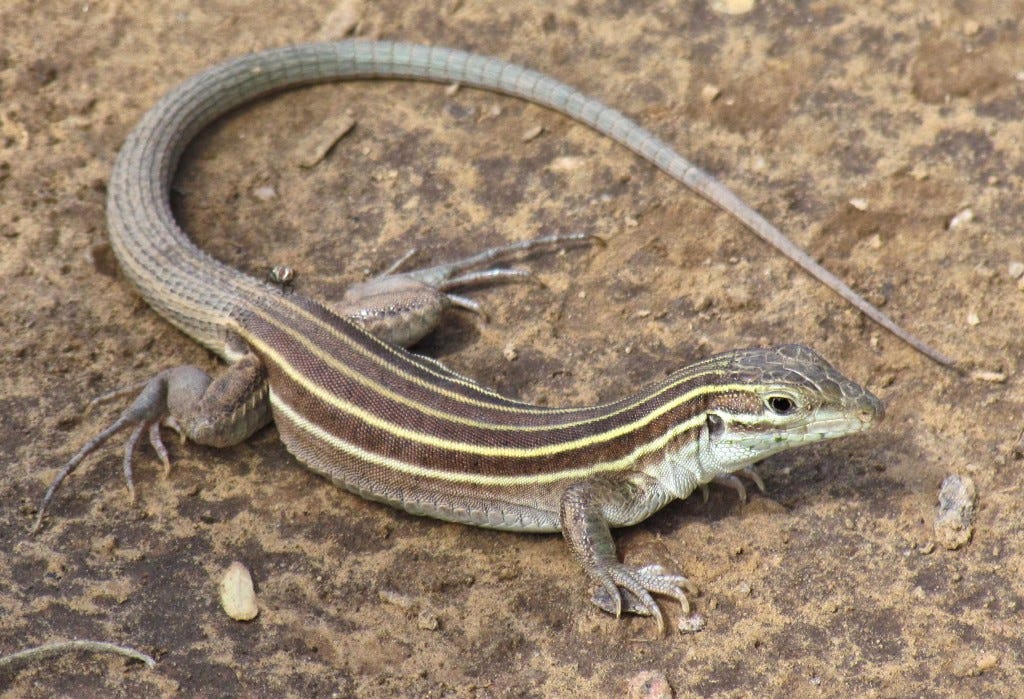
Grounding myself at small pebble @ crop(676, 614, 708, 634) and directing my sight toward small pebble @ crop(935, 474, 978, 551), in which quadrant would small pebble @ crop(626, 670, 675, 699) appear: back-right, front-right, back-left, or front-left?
back-right

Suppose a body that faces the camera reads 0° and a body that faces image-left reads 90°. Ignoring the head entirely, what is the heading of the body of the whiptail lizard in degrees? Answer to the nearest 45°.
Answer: approximately 270°

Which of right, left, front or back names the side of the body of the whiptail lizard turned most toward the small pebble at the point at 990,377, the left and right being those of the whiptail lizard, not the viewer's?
front

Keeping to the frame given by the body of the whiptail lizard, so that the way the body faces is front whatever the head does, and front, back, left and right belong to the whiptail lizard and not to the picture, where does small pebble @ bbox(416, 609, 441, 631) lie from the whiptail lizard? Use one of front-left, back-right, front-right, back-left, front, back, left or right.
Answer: right

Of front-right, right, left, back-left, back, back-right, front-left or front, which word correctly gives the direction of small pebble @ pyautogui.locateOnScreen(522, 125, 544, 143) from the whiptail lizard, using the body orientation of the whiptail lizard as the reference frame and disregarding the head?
left

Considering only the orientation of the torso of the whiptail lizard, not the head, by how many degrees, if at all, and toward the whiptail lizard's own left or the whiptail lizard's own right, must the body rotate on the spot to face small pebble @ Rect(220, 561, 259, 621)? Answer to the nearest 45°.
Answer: approximately 135° to the whiptail lizard's own right

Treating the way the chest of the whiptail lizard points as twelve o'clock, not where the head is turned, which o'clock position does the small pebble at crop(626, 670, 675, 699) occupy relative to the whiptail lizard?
The small pebble is roughly at 2 o'clock from the whiptail lizard.

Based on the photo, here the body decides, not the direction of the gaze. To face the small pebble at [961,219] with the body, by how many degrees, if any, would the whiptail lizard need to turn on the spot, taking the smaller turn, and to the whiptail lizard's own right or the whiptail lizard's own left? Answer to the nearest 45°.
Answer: approximately 45° to the whiptail lizard's own left
